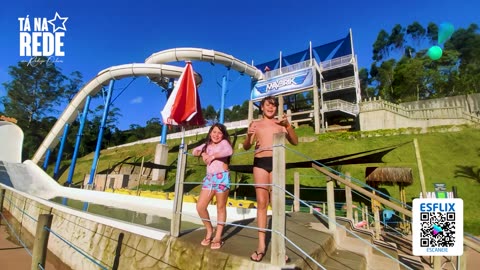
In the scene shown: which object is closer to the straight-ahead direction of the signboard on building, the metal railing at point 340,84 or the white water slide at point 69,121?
the white water slide

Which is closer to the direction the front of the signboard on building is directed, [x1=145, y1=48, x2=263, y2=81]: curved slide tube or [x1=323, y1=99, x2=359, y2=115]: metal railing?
the curved slide tube

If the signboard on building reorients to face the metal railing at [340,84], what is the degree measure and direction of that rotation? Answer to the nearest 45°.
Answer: approximately 135° to its left

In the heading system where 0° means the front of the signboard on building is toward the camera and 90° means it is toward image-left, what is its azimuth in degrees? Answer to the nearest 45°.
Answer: approximately 45°

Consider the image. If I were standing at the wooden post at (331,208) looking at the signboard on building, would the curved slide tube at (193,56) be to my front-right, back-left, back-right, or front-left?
front-left

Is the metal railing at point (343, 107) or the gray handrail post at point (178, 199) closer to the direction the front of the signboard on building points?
the gray handrail post

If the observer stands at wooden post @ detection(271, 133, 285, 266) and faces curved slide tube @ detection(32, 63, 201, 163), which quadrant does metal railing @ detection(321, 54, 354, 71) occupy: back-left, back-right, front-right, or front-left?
front-right

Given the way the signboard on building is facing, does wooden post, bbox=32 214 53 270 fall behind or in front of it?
in front

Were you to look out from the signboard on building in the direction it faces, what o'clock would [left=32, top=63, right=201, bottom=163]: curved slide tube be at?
The curved slide tube is roughly at 1 o'clock from the signboard on building.

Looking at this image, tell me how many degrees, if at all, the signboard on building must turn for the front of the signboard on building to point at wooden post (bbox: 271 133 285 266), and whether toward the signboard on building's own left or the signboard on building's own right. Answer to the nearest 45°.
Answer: approximately 45° to the signboard on building's own left
